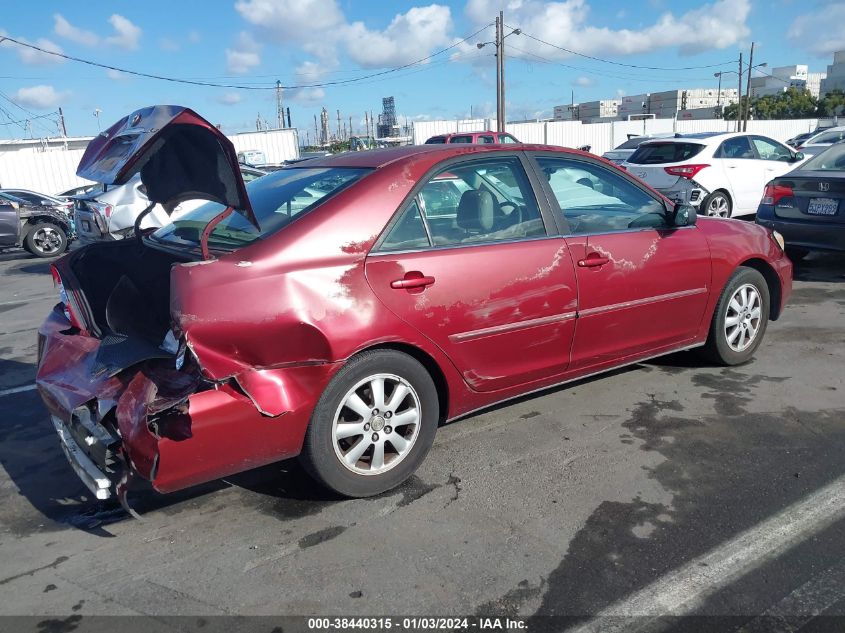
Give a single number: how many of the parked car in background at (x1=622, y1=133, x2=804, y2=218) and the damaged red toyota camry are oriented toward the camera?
0

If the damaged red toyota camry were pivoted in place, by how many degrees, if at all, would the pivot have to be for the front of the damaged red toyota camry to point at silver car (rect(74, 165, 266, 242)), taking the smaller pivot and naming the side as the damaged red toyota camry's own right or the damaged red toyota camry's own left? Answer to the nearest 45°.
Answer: approximately 90° to the damaged red toyota camry's own left

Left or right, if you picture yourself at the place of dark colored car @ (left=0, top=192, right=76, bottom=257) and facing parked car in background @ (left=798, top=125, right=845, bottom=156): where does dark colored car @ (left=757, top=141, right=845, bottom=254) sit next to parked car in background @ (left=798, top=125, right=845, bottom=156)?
right

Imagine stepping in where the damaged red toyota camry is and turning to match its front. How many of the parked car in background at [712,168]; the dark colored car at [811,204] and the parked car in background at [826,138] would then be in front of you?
3

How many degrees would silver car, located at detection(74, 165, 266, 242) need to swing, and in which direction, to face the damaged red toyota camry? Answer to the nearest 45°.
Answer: approximately 135° to its right

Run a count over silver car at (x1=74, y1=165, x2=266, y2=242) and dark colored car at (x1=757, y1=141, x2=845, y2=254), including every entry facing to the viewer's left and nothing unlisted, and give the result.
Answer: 0

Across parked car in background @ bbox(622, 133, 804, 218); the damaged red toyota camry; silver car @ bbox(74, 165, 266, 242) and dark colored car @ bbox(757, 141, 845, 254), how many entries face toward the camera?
0

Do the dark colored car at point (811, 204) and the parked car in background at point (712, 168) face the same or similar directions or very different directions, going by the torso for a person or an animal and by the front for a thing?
same or similar directions

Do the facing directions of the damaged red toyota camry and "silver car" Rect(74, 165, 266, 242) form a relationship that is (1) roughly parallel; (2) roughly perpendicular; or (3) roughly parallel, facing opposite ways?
roughly parallel

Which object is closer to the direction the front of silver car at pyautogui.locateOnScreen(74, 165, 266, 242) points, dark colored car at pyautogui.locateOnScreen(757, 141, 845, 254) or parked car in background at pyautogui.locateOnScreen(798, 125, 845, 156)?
the parked car in background

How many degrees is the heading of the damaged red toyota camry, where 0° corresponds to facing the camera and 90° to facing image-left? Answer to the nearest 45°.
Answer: approximately 225°

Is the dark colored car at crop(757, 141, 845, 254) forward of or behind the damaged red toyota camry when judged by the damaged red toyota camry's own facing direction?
forward

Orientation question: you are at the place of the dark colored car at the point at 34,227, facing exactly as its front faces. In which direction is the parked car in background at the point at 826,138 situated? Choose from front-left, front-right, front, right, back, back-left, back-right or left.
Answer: front

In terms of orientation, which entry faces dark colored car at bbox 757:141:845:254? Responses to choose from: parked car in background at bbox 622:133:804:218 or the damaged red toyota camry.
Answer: the damaged red toyota camry

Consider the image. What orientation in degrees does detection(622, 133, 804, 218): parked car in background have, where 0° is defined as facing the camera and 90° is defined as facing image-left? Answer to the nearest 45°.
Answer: approximately 225°

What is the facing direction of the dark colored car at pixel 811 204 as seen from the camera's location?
facing away from the viewer and to the right of the viewer

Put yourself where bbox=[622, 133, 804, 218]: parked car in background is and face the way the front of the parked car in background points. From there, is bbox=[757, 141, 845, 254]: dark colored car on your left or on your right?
on your right

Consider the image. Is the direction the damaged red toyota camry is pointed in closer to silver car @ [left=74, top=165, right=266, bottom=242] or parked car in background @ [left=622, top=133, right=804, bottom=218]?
the parked car in background

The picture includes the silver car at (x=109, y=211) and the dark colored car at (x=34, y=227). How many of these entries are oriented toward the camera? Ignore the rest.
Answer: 0

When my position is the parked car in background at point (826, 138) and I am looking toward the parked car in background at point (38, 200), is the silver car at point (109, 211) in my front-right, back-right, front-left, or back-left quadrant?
front-left
